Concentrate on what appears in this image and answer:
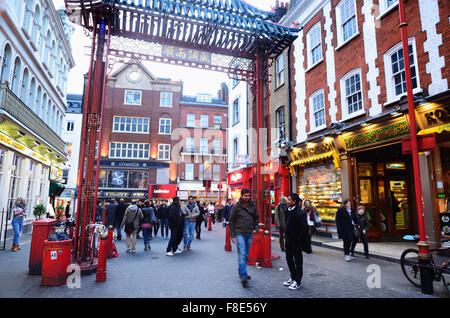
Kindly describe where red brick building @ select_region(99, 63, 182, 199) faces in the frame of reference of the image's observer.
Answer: facing the viewer

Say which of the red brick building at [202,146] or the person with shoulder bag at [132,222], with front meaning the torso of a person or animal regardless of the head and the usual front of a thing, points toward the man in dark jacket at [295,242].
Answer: the red brick building

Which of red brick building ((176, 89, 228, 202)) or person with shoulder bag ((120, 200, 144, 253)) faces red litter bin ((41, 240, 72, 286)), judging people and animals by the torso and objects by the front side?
the red brick building

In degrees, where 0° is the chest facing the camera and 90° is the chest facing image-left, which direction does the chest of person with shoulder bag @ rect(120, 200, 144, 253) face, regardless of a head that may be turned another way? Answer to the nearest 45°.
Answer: approximately 180°

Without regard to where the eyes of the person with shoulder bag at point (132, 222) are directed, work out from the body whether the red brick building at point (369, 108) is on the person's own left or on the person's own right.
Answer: on the person's own right

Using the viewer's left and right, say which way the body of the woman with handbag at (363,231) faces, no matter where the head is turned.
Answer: facing the viewer and to the left of the viewer

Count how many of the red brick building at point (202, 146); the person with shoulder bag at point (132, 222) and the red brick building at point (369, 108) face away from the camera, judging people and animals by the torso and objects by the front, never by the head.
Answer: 1

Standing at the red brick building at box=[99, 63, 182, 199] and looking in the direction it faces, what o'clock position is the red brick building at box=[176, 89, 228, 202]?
the red brick building at box=[176, 89, 228, 202] is roughly at 9 o'clock from the red brick building at box=[99, 63, 182, 199].

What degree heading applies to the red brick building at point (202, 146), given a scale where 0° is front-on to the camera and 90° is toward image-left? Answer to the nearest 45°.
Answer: approximately 0°

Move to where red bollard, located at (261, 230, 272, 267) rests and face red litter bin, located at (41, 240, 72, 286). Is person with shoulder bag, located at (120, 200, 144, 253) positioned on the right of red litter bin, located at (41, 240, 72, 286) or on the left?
right

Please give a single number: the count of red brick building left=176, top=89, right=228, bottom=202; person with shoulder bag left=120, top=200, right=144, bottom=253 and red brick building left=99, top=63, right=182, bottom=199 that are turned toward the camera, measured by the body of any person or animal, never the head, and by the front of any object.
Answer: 2

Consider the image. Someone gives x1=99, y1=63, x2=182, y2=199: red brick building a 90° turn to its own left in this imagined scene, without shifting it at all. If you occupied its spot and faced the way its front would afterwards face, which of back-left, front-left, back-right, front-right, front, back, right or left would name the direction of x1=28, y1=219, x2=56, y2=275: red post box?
right
